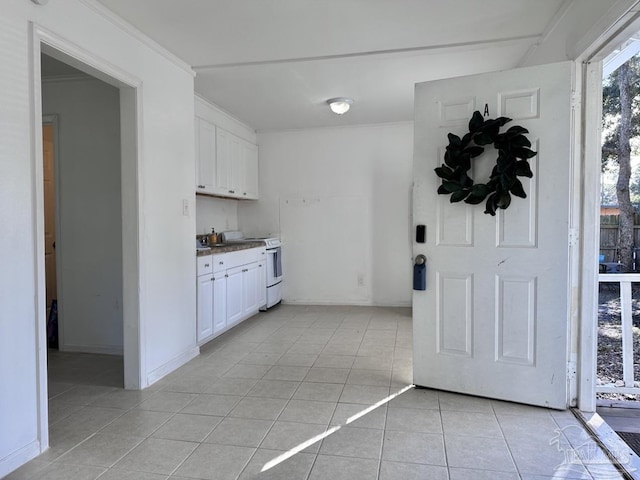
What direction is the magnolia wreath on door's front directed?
toward the camera

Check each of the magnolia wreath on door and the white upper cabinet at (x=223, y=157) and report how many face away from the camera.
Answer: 0

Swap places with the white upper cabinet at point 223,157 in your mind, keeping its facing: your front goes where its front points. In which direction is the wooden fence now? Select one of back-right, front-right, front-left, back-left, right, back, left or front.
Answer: front

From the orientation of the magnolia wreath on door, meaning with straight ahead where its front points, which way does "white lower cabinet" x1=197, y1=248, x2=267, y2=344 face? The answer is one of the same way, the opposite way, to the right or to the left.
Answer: to the left

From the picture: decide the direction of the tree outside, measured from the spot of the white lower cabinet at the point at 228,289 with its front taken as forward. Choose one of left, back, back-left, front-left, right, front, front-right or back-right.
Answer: front

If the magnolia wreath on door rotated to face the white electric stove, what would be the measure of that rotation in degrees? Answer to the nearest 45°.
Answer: approximately 135° to its right

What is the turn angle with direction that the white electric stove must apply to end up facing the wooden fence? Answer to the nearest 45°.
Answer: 0° — it already faces it

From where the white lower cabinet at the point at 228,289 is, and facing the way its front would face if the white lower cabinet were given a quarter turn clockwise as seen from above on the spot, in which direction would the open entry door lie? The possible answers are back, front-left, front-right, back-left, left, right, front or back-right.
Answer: left

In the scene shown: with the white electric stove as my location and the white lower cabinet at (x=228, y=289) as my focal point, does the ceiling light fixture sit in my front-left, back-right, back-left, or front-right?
front-left

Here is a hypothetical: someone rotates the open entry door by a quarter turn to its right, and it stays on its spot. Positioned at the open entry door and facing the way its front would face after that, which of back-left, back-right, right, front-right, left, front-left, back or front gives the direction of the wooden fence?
back-right

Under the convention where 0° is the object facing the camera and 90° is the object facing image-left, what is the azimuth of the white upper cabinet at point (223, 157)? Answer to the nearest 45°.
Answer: approximately 315°

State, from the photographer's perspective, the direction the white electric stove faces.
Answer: facing the viewer and to the right of the viewer

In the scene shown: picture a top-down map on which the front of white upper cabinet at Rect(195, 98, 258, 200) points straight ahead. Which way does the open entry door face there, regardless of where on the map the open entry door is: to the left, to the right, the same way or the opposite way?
to the right

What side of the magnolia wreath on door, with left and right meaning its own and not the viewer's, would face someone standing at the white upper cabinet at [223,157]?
right

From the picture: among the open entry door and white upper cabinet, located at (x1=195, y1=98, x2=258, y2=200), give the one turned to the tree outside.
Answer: the white upper cabinet

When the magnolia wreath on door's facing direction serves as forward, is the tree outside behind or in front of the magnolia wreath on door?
behind
